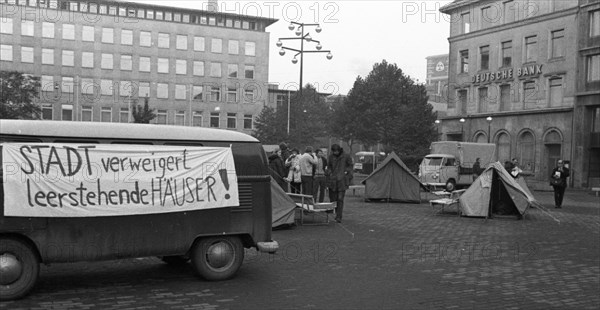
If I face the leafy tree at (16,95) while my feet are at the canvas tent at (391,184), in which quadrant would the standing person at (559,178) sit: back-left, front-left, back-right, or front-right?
back-right

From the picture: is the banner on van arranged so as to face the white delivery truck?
no

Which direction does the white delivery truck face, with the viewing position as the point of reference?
facing the viewer and to the left of the viewer

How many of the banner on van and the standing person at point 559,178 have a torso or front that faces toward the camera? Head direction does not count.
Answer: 2

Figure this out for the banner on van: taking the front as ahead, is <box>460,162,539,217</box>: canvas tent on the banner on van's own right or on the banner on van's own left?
on the banner on van's own left

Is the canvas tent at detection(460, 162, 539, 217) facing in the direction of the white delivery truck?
no

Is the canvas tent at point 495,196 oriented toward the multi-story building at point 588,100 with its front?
no

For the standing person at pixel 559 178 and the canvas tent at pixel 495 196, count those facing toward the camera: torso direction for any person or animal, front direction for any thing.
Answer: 2

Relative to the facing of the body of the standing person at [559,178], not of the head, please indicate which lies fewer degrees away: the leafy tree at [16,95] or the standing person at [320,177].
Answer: the standing person

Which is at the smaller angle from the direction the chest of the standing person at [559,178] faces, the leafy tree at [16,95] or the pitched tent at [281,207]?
the pitched tent

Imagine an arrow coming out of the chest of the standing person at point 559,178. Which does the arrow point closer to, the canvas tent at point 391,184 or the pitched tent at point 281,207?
the pitched tent

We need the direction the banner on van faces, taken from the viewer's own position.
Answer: facing the viewer

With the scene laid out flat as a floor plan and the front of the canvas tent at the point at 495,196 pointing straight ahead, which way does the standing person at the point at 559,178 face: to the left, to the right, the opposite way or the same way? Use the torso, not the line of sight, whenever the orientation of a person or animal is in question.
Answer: the same way

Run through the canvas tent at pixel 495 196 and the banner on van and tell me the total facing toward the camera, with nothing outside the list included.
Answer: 2

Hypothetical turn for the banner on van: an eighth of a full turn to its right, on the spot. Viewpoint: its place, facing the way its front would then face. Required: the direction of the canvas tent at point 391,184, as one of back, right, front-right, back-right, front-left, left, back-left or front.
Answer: back

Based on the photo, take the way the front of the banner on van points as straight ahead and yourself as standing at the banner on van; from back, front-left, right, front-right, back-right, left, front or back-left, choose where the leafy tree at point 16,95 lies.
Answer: back
